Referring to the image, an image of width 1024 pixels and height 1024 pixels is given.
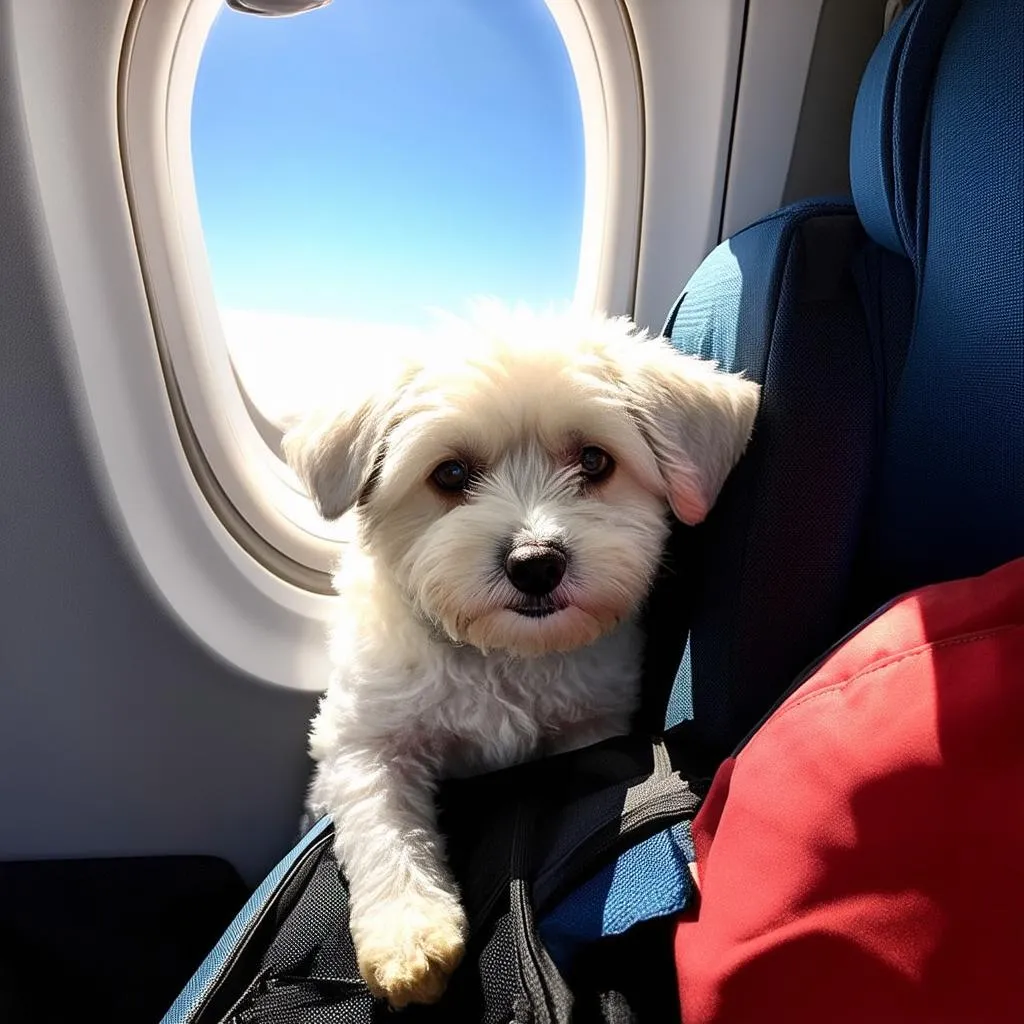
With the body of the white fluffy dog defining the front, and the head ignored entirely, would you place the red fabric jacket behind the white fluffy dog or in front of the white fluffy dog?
in front

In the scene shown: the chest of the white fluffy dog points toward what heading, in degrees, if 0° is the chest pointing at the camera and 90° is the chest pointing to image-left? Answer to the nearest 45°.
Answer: approximately 0°
